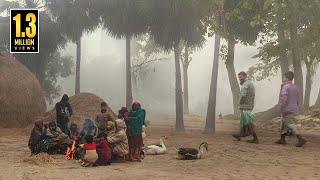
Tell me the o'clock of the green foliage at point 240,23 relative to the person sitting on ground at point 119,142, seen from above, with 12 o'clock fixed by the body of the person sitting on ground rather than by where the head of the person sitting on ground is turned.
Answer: The green foliage is roughly at 4 o'clock from the person sitting on ground.

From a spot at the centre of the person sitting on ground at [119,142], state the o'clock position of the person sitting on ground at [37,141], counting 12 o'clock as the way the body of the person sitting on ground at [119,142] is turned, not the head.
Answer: the person sitting on ground at [37,141] is roughly at 1 o'clock from the person sitting on ground at [119,142].

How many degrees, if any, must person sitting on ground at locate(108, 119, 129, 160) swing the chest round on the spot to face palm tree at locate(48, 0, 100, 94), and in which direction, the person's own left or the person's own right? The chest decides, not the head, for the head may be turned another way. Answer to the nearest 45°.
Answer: approximately 90° to the person's own right

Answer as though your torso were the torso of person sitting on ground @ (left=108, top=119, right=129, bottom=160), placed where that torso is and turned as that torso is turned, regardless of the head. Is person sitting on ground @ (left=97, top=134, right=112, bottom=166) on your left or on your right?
on your left

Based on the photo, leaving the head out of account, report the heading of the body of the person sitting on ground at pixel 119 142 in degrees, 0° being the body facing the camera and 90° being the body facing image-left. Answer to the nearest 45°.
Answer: approximately 90°

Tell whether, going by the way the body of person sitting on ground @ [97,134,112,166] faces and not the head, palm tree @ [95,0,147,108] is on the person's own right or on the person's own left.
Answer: on the person's own right

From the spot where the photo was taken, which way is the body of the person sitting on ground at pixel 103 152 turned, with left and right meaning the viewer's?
facing away from the viewer and to the left of the viewer

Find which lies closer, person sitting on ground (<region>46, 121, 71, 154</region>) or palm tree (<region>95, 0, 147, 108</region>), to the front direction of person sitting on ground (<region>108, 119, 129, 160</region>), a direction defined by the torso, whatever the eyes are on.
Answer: the person sitting on ground

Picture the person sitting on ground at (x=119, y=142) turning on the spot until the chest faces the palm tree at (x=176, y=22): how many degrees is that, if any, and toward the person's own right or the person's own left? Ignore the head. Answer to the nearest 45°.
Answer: approximately 90° to the person's own right

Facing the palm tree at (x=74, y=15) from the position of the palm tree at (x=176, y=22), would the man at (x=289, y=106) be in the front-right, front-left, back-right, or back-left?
back-left
